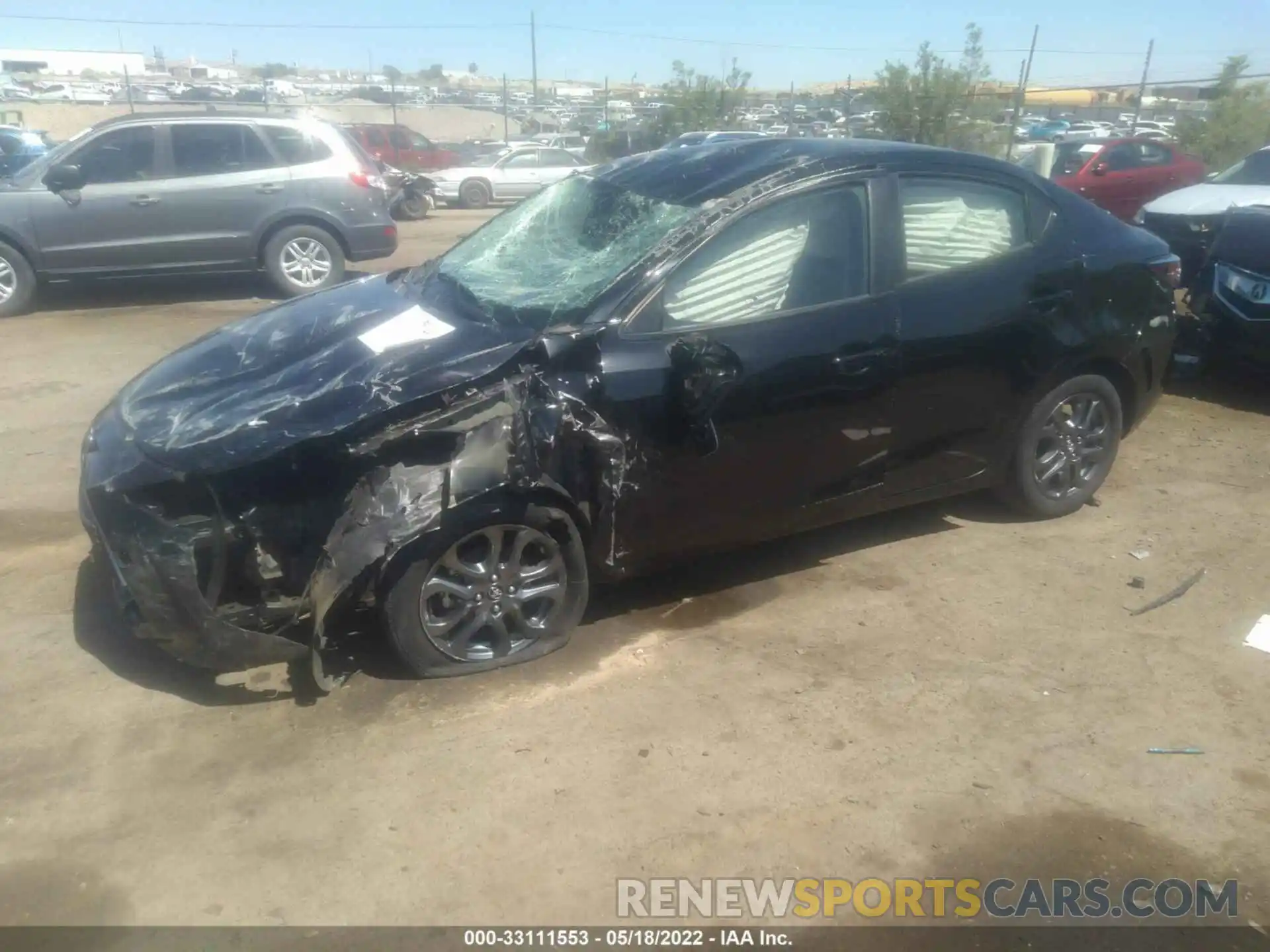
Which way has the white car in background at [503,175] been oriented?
to the viewer's left

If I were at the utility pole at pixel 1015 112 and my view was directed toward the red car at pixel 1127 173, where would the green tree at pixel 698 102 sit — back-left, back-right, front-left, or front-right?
back-right

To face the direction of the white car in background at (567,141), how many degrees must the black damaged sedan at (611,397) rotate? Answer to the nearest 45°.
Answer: approximately 135° to its right

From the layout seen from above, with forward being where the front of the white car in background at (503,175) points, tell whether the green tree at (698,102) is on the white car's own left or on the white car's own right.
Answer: on the white car's own right

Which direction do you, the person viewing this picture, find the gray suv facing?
facing to the left of the viewer

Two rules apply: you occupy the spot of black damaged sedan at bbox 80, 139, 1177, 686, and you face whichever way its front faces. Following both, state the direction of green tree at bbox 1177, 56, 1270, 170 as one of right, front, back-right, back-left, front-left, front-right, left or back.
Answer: back

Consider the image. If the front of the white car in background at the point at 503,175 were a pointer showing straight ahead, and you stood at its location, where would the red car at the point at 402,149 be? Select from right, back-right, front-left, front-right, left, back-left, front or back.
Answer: front-right
